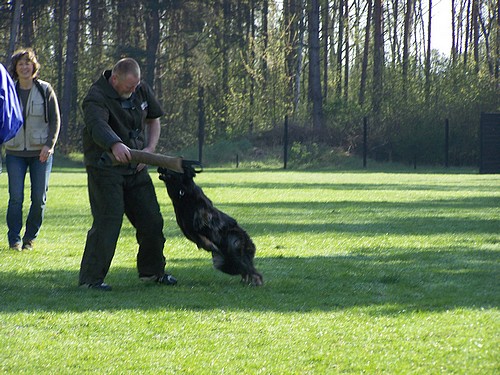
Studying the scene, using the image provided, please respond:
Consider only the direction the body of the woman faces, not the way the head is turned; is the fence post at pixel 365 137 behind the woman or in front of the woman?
behind

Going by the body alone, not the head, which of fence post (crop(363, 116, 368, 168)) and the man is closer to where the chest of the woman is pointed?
the man

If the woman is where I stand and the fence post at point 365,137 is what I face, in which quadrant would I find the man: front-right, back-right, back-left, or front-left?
back-right

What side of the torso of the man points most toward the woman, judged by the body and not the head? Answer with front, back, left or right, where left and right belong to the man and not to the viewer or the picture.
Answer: back

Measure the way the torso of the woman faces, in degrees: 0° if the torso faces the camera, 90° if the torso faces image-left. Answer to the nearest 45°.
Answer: approximately 0°

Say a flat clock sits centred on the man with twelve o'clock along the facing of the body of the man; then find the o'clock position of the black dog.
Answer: The black dog is roughly at 11 o'clock from the man.

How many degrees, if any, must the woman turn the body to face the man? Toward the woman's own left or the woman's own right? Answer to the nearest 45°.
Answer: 0° — they already face them

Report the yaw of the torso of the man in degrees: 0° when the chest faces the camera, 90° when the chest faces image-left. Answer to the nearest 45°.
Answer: approximately 315°
